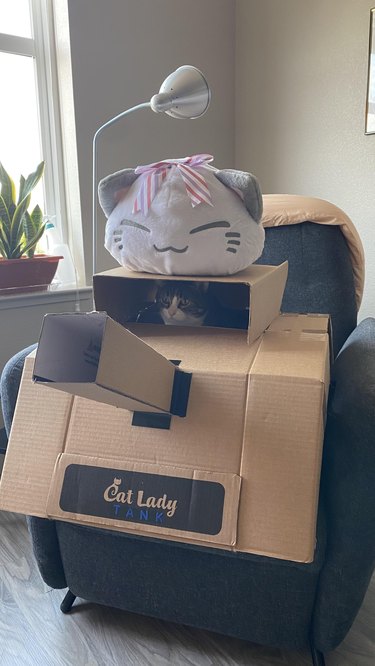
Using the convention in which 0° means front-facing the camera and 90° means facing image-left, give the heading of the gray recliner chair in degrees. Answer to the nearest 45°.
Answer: approximately 45°

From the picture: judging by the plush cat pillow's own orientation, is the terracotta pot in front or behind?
behind

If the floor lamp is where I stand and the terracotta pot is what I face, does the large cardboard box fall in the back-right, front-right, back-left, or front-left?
back-left

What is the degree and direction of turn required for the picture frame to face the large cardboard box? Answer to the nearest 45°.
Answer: approximately 45° to its left

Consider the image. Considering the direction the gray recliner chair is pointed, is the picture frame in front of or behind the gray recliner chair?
behind

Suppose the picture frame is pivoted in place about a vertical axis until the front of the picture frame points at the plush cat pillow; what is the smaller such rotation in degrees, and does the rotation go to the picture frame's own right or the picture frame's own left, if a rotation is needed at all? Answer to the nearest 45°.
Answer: approximately 45° to the picture frame's own left
